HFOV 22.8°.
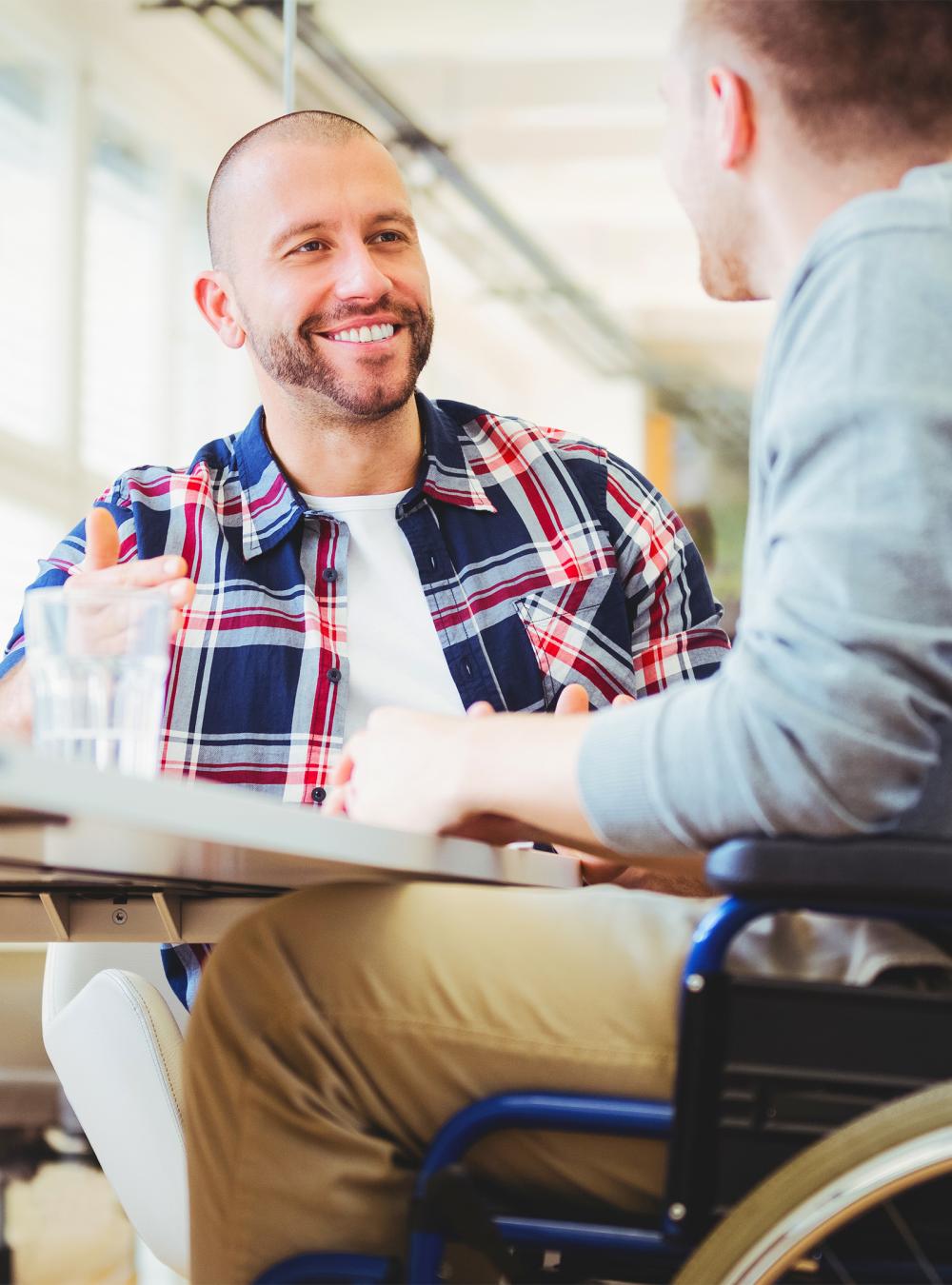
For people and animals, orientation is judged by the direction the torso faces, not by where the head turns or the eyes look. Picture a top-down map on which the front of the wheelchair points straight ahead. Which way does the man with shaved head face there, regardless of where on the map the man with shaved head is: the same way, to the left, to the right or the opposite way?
to the left

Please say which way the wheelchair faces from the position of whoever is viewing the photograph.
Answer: facing to the left of the viewer

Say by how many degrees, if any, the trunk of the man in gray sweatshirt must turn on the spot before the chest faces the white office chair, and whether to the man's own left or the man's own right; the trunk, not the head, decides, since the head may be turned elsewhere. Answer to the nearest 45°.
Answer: approximately 45° to the man's own right

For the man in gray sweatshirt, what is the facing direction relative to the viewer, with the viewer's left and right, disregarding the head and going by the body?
facing to the left of the viewer

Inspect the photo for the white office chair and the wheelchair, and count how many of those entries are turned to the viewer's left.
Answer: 1

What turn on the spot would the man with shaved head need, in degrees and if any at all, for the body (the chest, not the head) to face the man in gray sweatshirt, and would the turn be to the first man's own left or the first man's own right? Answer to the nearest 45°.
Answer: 0° — they already face them

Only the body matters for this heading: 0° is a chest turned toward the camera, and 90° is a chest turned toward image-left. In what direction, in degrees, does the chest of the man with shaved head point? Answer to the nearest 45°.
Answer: approximately 0°

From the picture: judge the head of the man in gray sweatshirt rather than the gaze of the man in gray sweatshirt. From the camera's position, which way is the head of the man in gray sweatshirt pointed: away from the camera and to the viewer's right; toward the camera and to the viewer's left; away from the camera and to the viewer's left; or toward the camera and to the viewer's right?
away from the camera and to the viewer's left

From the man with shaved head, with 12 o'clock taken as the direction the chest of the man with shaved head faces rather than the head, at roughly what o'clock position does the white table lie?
The white table is roughly at 12 o'clock from the man with shaved head.
